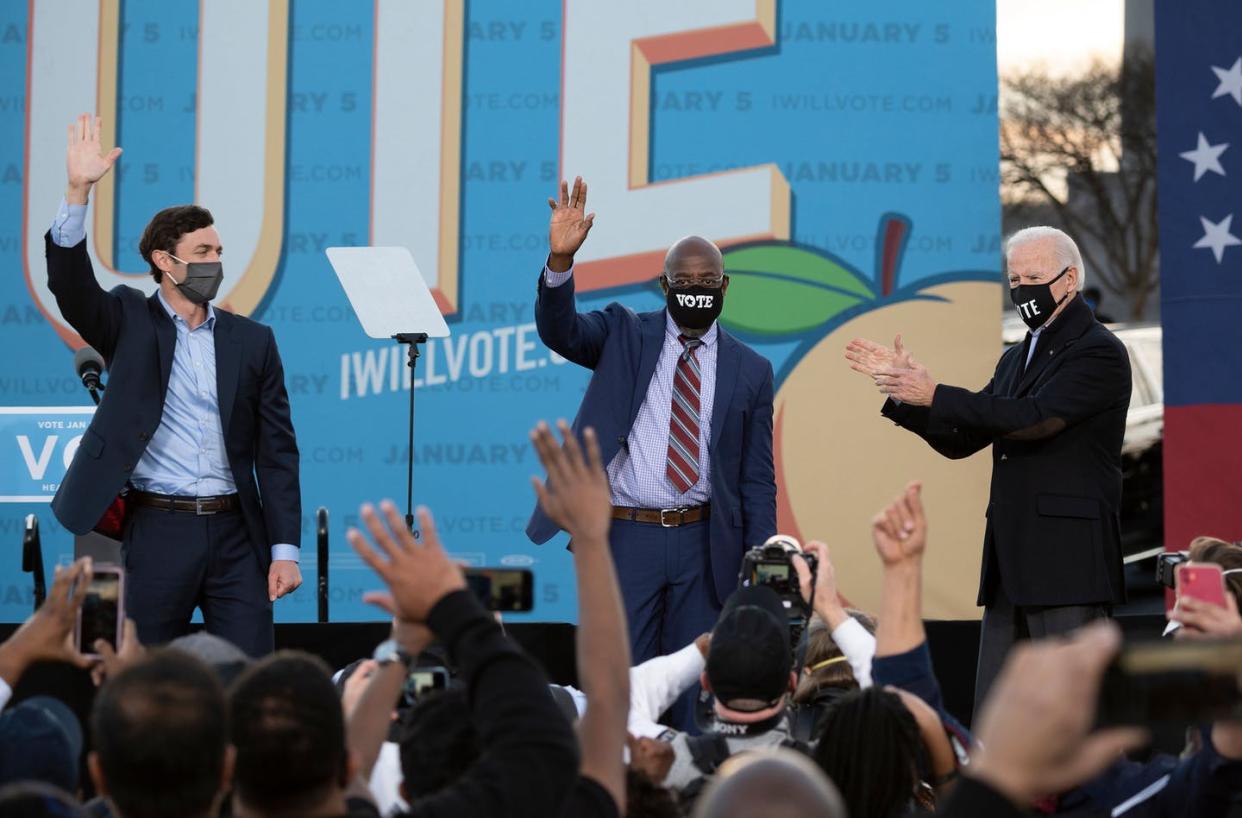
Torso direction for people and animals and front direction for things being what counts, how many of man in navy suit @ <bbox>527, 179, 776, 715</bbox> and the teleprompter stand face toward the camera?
1

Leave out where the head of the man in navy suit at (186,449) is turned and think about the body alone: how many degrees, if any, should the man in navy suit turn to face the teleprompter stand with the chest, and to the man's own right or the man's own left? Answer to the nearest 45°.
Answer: approximately 90° to the man's own left

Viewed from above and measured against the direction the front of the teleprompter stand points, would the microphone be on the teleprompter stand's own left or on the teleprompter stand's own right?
on the teleprompter stand's own left

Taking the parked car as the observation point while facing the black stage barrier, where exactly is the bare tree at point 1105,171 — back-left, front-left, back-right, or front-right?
back-right

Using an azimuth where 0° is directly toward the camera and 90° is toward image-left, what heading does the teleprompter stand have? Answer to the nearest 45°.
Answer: approximately 135°

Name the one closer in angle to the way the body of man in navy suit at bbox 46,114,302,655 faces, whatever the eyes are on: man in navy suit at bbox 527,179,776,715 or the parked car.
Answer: the man in navy suit

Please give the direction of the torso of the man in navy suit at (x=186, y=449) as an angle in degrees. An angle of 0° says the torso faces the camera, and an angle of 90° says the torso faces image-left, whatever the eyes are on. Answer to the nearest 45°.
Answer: approximately 315°

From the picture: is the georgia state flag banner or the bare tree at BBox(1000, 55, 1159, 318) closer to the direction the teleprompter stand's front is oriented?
the bare tree

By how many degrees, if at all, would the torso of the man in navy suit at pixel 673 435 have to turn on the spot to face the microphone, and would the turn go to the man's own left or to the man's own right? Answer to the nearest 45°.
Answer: approximately 90° to the man's own right
